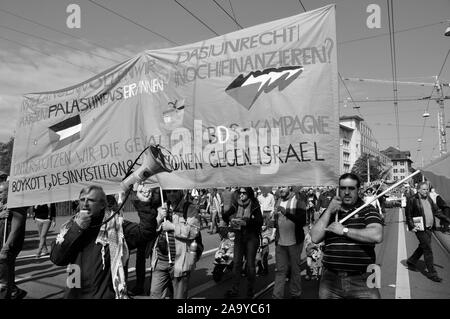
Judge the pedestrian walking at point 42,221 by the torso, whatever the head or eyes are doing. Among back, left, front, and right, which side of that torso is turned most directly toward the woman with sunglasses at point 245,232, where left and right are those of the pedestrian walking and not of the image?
left

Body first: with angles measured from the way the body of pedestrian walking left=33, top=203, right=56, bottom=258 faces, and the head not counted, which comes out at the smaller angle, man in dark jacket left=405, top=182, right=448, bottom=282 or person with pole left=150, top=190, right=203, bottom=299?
the person with pole

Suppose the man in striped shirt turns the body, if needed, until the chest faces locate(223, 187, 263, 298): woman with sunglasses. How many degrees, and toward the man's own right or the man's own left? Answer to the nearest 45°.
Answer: approximately 135° to the man's own right

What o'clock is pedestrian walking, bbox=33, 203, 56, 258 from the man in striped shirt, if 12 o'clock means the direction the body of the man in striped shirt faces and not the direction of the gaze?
The pedestrian walking is roughly at 4 o'clock from the man in striped shirt.
